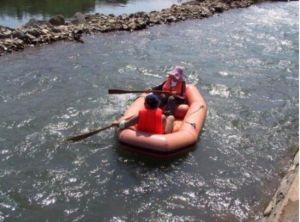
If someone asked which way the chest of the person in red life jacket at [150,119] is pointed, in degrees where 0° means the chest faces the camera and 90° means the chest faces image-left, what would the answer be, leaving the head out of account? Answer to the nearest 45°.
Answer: approximately 180°

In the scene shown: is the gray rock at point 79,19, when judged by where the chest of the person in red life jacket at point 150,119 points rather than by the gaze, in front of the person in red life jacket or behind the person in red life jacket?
in front

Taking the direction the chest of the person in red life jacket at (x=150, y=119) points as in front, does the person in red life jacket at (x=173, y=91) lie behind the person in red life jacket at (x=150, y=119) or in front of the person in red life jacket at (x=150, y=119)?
in front
